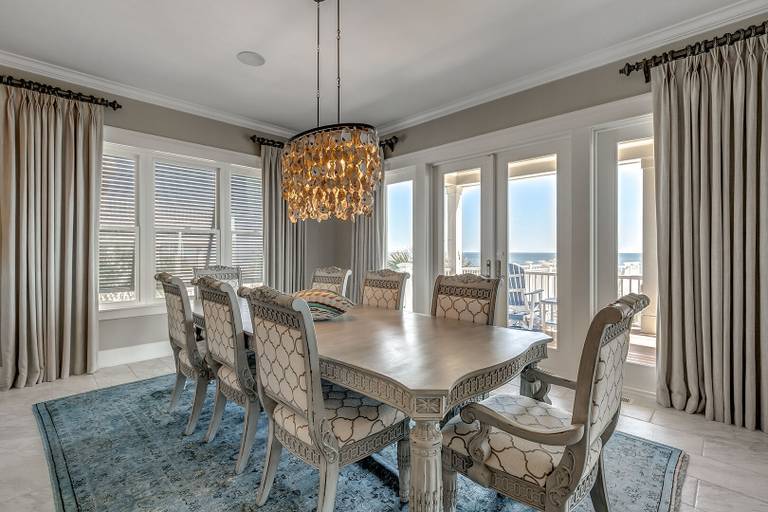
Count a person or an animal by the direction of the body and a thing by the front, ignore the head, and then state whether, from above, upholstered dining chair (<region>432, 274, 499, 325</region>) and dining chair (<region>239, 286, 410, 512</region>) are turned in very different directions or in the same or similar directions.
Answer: very different directions

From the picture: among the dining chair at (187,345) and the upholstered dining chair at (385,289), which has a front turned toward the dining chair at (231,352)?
the upholstered dining chair

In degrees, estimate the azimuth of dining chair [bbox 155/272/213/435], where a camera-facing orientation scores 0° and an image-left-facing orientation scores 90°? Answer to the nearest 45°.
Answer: approximately 225°

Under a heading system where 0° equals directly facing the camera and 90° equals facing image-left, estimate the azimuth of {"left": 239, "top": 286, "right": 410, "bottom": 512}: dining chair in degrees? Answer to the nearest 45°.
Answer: approximately 225°

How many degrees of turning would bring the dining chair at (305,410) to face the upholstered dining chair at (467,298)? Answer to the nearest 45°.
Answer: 0° — it already faces it

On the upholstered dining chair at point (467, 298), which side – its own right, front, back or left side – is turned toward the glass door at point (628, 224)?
back

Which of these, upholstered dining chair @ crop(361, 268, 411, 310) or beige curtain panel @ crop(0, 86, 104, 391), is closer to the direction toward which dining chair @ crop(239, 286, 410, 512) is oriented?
the upholstered dining chair

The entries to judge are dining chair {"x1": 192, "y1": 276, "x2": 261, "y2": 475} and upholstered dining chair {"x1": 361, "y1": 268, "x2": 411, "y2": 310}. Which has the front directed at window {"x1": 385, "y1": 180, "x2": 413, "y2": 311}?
the dining chair

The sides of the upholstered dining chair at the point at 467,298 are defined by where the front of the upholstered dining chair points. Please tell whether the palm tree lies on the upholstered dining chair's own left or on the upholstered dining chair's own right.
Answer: on the upholstered dining chair's own right

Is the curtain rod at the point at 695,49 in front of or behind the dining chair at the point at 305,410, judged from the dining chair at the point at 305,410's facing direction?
in front

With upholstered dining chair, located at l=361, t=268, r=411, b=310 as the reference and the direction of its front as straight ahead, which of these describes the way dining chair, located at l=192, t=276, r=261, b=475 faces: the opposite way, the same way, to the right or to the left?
the opposite way
